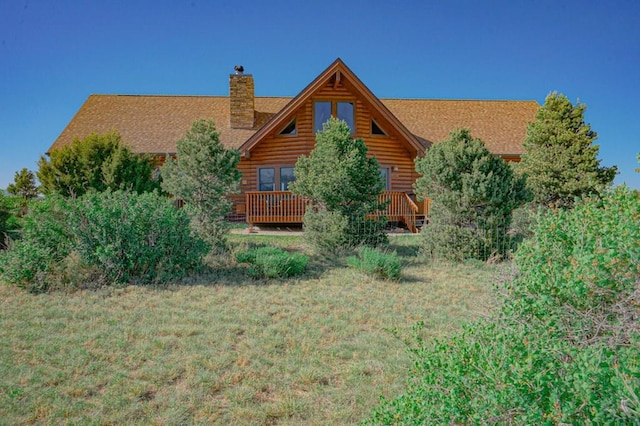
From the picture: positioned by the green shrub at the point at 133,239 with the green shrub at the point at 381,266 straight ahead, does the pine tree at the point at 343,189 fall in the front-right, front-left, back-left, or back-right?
front-left

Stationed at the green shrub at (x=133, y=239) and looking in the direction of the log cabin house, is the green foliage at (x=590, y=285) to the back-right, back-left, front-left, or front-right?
back-right

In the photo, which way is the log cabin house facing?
toward the camera

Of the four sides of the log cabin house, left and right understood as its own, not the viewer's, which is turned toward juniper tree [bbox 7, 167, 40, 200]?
right

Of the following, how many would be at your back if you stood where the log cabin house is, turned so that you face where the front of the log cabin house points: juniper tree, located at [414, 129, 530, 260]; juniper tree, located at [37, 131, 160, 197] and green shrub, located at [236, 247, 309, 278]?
0

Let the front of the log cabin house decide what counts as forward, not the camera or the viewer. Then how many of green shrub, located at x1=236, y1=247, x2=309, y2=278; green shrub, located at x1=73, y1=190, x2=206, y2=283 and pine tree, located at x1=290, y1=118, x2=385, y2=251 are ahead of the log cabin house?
3

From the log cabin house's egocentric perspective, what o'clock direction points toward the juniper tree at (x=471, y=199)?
The juniper tree is roughly at 11 o'clock from the log cabin house.

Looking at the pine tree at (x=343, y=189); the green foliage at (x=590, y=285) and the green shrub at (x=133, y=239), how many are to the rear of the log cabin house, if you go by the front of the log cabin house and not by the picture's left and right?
0

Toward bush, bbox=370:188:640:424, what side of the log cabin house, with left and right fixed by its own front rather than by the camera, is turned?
front

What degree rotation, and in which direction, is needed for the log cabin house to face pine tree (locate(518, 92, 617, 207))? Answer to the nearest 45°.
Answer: approximately 45° to its left

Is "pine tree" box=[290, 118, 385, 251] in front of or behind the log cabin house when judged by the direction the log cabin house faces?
in front

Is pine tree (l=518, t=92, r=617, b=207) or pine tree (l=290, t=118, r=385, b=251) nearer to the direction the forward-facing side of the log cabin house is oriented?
the pine tree (l=290, t=118, r=385, b=251)

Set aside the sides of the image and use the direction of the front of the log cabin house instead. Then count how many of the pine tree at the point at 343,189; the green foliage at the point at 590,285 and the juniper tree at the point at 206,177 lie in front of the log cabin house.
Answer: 3

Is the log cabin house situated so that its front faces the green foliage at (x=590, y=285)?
yes

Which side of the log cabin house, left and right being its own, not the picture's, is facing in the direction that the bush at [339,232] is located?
front

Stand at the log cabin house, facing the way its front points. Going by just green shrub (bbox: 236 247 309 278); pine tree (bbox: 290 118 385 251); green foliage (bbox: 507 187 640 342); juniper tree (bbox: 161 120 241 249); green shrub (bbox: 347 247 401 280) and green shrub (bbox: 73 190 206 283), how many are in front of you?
6

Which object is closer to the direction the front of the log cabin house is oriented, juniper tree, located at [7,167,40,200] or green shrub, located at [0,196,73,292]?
the green shrub

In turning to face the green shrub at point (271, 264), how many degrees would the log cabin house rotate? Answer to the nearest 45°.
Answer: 0° — it already faces it

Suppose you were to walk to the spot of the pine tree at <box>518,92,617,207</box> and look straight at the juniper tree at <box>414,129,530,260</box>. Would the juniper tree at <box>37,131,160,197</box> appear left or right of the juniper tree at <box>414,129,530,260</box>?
right

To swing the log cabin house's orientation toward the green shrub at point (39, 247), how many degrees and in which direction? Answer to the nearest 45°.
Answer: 0° — it already faces it
